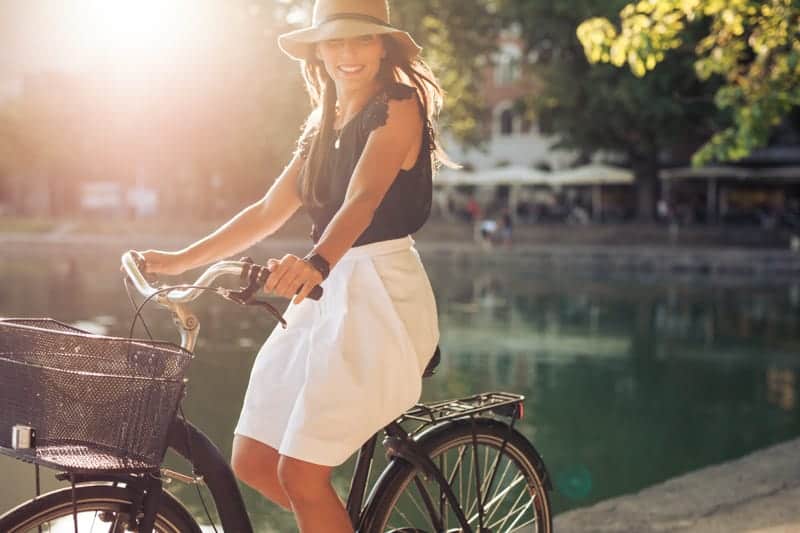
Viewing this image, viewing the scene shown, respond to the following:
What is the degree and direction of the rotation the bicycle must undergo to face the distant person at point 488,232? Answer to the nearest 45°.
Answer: approximately 135° to its right

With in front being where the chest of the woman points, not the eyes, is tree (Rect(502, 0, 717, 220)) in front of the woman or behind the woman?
behind

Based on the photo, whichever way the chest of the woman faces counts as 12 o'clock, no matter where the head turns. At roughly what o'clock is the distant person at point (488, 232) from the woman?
The distant person is roughly at 5 o'clock from the woman.

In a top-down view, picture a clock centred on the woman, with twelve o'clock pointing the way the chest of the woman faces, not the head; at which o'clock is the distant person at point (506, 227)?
The distant person is roughly at 5 o'clock from the woman.

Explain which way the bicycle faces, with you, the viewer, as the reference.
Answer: facing the viewer and to the left of the viewer

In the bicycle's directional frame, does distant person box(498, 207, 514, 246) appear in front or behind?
behind
